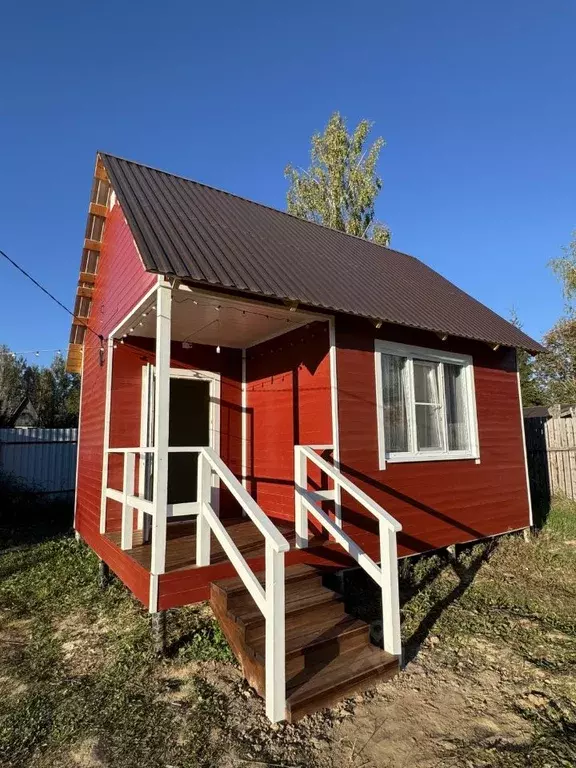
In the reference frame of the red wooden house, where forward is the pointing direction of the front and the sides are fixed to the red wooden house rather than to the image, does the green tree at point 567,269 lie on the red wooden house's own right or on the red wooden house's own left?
on the red wooden house's own left

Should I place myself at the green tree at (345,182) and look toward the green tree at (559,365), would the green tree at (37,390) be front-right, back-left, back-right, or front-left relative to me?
back-left

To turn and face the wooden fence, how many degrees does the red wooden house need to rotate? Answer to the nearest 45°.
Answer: approximately 90° to its left

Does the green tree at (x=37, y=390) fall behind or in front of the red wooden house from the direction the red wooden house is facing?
behind

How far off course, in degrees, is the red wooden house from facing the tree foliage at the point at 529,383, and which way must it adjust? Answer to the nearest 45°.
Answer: approximately 90° to its left

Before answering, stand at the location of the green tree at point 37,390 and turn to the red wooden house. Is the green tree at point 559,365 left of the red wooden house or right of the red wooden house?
left
